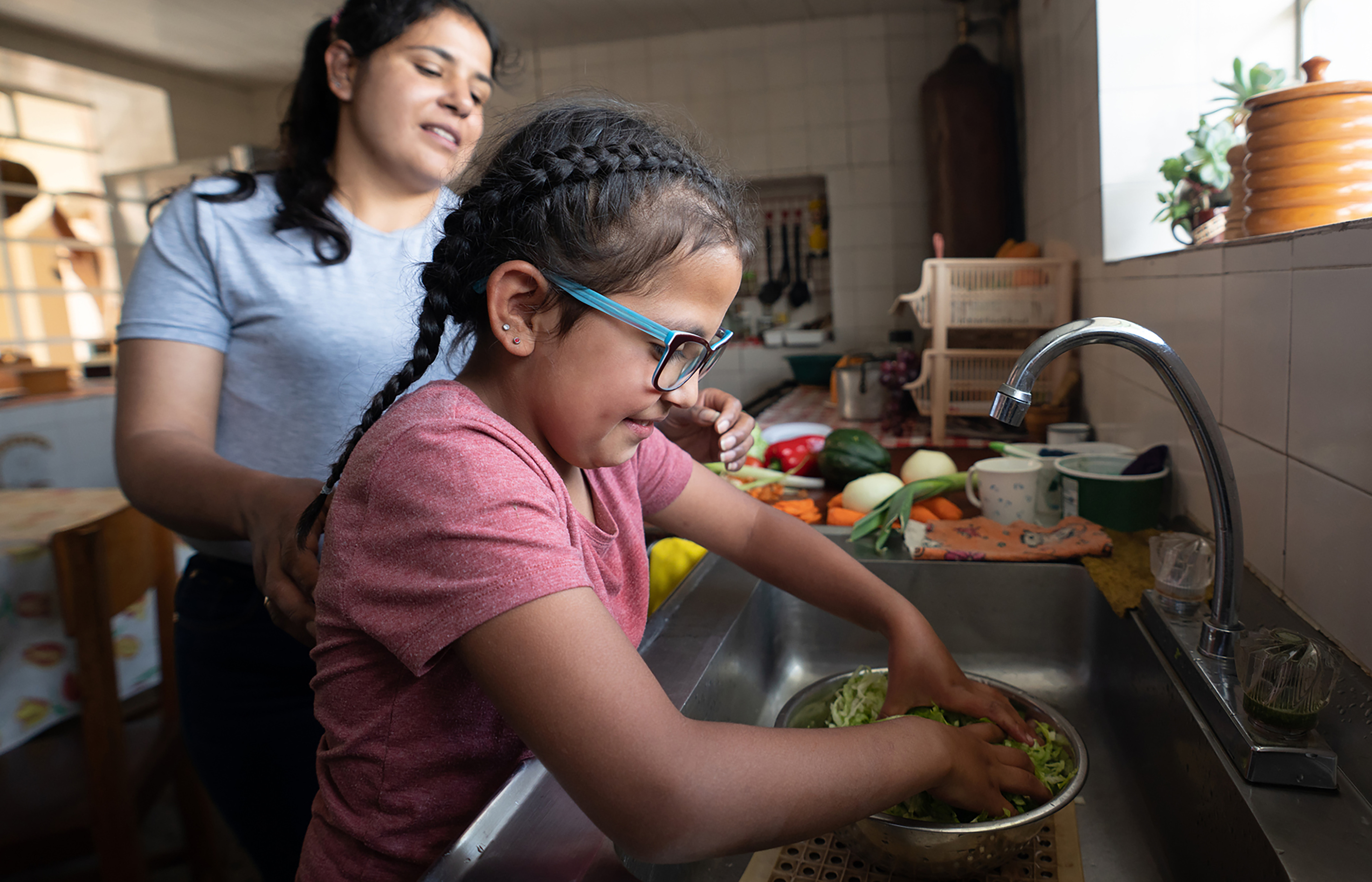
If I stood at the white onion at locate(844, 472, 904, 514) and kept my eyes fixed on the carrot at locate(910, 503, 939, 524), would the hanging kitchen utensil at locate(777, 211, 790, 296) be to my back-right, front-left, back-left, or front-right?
back-left

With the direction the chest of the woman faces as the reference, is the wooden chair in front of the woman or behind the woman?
behind

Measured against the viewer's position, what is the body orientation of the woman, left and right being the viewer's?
facing the viewer and to the right of the viewer

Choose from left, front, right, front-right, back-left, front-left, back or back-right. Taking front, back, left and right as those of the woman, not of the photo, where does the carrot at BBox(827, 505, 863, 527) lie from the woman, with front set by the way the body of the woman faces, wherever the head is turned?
front-left

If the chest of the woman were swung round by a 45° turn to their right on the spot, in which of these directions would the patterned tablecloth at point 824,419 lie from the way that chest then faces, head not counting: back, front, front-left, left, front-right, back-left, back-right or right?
back-left

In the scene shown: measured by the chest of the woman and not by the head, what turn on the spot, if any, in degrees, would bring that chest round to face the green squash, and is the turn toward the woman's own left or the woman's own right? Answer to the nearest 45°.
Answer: approximately 45° to the woman's own left

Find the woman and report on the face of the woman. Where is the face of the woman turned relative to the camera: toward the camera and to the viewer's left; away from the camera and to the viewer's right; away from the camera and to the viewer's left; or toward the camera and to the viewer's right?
toward the camera and to the viewer's right

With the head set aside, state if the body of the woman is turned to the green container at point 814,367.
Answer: no

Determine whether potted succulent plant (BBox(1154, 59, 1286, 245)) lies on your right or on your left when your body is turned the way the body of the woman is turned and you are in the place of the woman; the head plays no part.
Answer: on your left

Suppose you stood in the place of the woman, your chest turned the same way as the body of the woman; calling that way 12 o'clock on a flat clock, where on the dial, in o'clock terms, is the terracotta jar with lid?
The terracotta jar with lid is roughly at 11 o'clock from the woman.

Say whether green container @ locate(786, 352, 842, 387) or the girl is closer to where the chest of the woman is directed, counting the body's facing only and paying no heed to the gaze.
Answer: the girl

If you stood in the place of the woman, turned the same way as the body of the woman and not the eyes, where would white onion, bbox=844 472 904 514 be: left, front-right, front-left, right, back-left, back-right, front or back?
front-left

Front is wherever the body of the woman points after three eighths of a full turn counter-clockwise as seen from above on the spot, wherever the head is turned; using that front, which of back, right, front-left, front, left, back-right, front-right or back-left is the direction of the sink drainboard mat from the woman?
back-right

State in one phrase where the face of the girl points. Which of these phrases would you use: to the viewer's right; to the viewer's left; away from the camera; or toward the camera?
to the viewer's right

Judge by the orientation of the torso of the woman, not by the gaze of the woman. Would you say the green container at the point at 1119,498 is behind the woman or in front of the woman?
in front

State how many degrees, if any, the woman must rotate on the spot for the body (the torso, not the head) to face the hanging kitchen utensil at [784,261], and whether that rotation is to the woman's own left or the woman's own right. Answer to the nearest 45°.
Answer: approximately 90° to the woman's own left

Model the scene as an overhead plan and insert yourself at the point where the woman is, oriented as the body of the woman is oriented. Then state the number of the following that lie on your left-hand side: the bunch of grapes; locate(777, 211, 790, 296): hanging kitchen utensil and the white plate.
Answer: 3

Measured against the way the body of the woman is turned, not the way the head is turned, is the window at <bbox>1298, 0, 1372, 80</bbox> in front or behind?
in front
